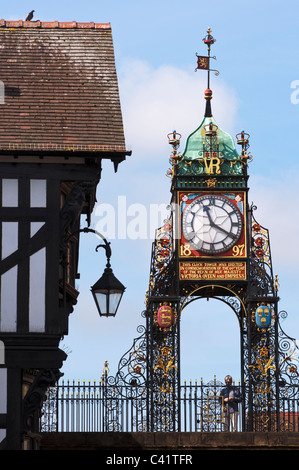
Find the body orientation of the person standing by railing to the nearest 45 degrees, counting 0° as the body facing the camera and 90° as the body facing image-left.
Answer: approximately 0°

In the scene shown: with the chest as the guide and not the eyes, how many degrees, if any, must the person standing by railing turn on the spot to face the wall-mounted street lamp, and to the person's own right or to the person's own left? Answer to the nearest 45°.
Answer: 0° — they already face it
